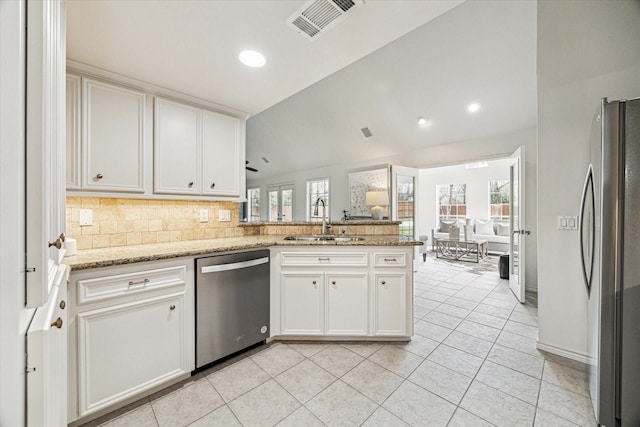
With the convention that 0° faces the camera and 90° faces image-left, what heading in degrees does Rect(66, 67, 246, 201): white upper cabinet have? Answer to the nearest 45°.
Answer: approximately 315°

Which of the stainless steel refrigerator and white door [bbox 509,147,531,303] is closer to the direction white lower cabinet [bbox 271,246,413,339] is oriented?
the stainless steel refrigerator

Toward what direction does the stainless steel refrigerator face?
to the viewer's left

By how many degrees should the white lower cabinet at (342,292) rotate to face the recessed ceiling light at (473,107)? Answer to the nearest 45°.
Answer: approximately 135° to its left

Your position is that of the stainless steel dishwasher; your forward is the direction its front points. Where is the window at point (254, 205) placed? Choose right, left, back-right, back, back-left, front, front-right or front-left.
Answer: back-left

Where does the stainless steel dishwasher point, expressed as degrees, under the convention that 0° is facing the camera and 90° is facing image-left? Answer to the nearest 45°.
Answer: approximately 315°

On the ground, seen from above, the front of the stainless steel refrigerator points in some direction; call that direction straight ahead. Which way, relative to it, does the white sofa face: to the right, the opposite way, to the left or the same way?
to the left

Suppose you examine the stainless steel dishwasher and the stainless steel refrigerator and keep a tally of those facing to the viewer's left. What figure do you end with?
1
